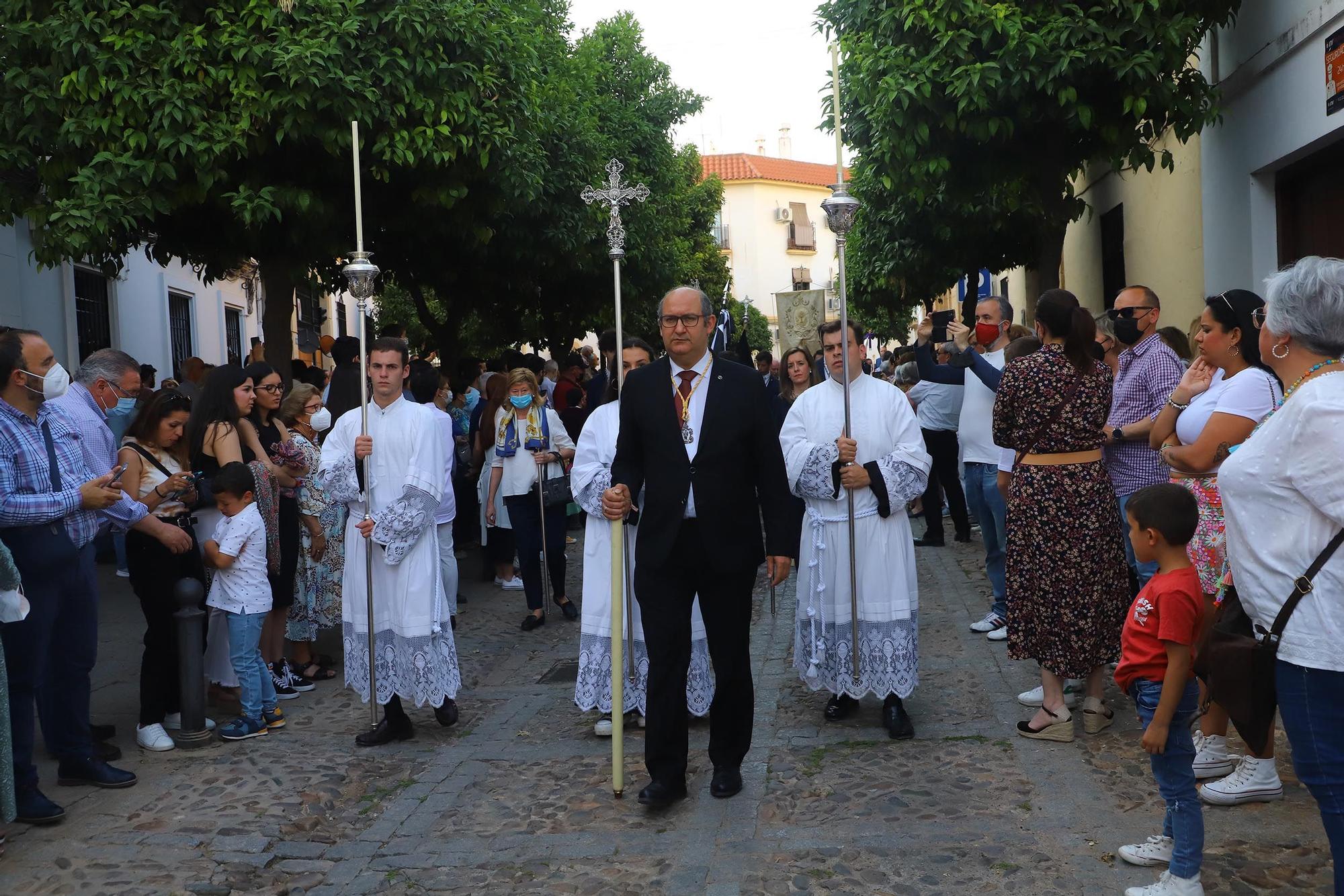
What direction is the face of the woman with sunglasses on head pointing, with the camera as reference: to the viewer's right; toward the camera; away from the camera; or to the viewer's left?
to the viewer's left

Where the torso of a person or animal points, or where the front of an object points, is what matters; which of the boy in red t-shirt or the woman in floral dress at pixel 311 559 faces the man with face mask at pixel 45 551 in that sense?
the boy in red t-shirt

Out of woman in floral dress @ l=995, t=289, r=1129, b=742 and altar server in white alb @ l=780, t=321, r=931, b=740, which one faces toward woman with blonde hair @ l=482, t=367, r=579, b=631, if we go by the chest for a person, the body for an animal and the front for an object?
the woman in floral dress

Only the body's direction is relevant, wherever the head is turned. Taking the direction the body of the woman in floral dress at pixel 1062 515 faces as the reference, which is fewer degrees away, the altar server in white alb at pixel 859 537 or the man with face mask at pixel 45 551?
the altar server in white alb

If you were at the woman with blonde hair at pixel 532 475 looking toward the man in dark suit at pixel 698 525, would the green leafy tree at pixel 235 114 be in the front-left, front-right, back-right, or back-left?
back-right

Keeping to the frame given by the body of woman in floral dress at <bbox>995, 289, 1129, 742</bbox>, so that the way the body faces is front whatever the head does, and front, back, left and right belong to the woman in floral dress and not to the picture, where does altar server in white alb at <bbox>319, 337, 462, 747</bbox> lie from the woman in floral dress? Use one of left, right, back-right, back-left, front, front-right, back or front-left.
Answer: front-left

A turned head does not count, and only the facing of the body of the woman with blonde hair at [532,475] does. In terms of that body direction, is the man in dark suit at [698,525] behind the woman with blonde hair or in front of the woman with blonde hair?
in front

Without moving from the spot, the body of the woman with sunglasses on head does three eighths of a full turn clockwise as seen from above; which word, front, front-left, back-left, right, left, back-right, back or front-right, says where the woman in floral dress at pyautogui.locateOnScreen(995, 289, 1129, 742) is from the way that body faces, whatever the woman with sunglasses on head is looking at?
left

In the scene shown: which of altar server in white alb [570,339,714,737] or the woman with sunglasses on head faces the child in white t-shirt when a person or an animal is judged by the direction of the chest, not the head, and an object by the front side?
the woman with sunglasses on head

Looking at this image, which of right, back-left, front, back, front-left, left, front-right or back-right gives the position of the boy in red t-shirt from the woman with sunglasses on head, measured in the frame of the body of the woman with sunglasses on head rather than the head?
left

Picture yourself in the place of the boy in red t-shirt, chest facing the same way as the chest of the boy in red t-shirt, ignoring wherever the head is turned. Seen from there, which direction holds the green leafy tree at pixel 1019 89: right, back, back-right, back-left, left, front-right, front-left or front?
right

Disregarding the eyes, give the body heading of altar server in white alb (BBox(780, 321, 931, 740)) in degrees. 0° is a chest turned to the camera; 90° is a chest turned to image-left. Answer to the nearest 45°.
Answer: approximately 0°

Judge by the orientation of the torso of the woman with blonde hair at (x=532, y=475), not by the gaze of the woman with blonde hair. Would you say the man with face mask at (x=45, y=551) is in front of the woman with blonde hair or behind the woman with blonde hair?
in front

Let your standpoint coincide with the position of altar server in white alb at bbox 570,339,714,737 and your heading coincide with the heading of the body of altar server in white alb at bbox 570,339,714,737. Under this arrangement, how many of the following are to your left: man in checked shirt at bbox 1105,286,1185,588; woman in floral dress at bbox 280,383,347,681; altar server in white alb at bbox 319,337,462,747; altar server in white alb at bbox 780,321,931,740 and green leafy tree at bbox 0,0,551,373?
2

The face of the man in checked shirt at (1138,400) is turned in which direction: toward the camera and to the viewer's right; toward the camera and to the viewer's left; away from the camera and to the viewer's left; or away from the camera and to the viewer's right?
toward the camera and to the viewer's left
